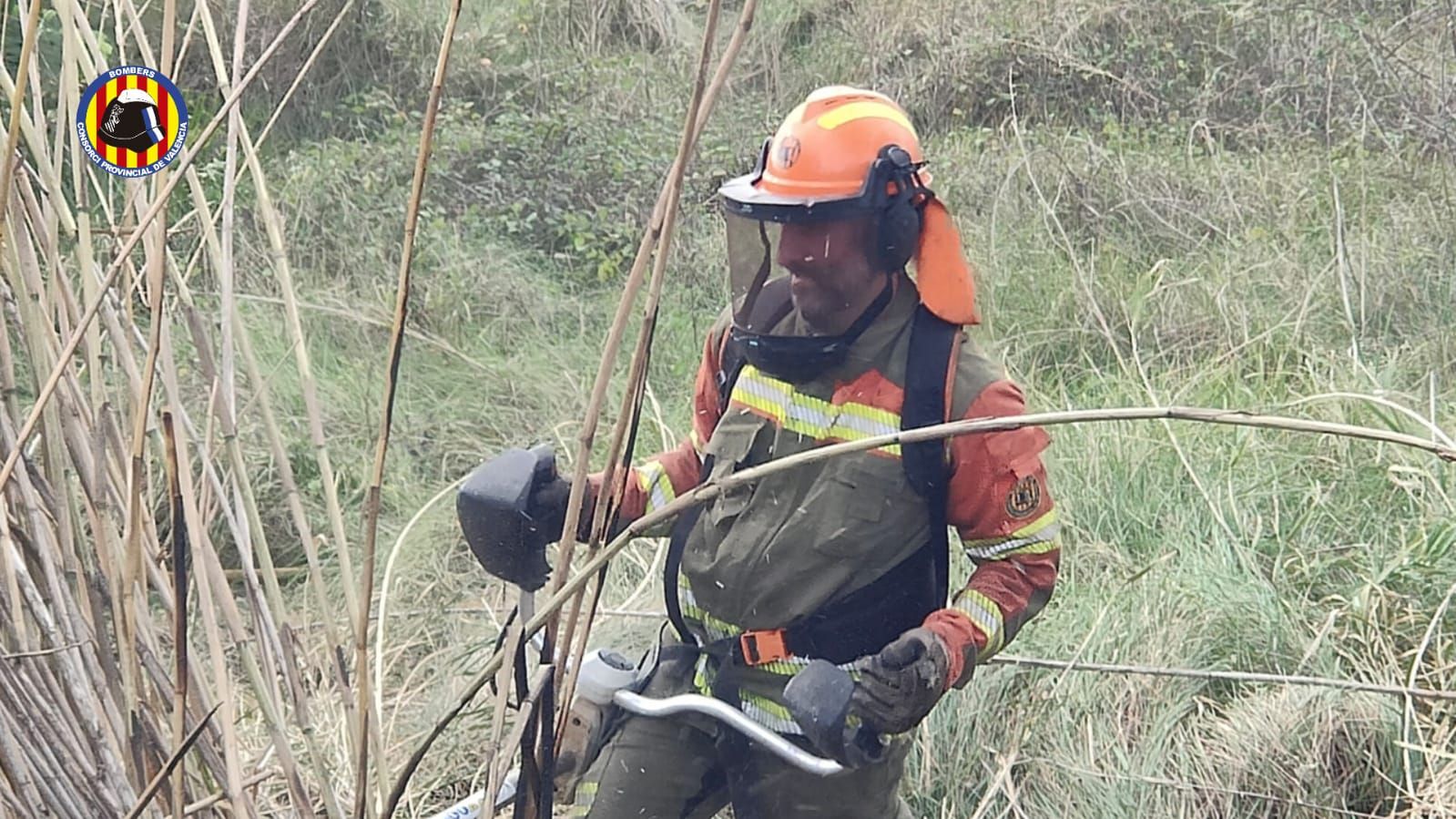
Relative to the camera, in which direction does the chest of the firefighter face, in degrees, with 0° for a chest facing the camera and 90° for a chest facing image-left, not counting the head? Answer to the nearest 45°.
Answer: approximately 45°

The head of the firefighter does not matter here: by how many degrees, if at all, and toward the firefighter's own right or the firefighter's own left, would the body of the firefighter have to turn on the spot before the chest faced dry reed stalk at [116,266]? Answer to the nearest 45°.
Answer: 0° — they already face it

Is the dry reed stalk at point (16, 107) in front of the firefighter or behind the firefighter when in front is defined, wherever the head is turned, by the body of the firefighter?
in front

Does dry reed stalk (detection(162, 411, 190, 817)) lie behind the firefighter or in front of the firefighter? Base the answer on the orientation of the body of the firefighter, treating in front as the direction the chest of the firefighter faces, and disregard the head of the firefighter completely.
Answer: in front

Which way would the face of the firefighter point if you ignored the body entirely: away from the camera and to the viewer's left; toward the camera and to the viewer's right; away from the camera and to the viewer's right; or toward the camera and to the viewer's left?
toward the camera and to the viewer's left
